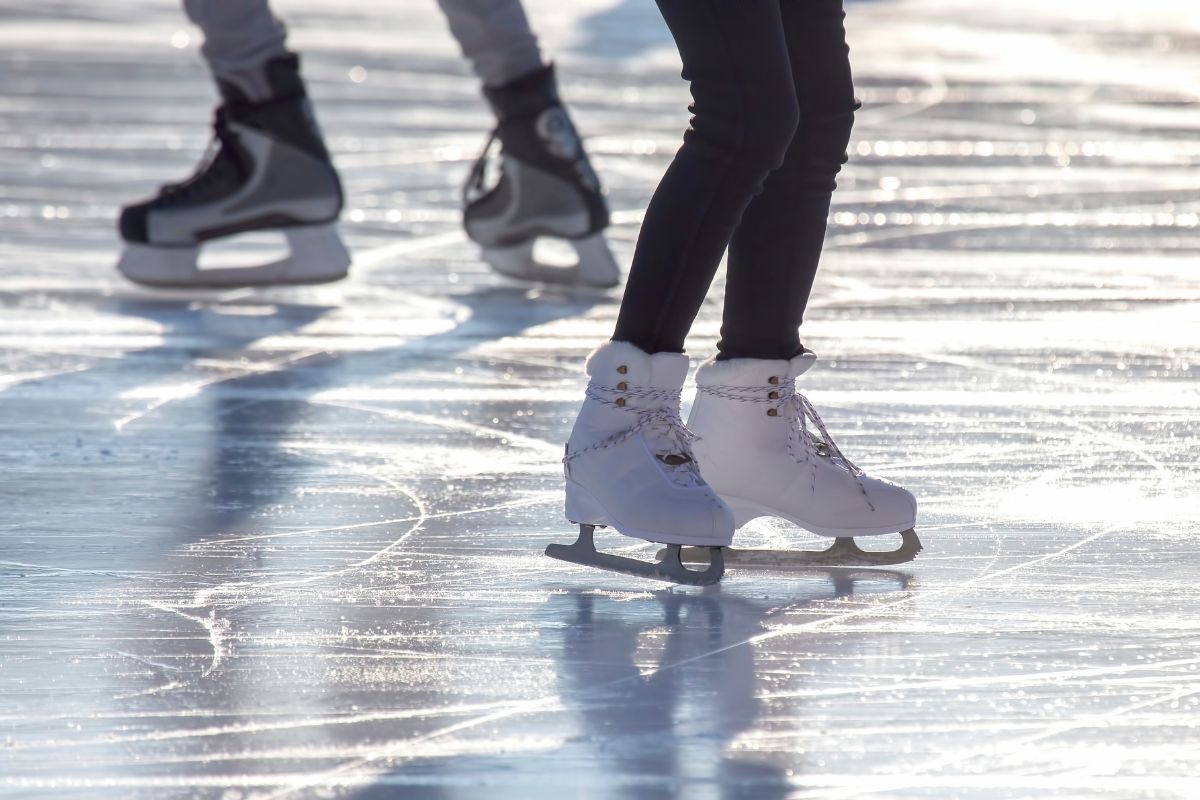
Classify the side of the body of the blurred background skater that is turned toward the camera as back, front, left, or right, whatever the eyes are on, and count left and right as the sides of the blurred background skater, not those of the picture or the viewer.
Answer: left

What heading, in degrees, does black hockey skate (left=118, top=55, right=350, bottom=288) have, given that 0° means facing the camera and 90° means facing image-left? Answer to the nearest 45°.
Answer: approximately 90°

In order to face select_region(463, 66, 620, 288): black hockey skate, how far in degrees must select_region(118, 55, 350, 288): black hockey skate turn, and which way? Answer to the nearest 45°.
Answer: approximately 180°
